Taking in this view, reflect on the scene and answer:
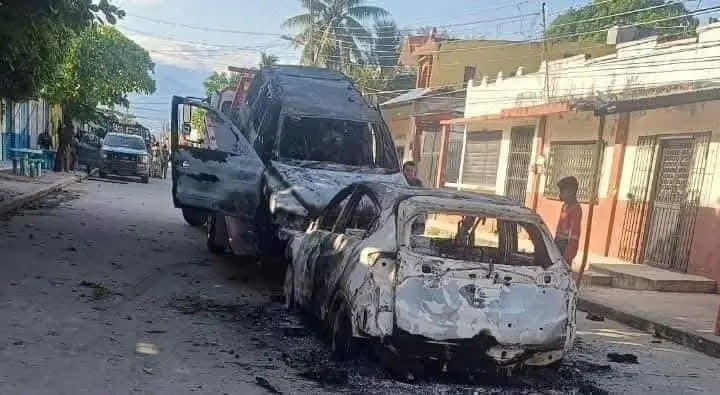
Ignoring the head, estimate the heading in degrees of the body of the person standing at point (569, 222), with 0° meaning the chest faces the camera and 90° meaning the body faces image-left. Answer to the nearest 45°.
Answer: approximately 90°

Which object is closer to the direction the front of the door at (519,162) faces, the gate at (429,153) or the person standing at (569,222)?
the person standing

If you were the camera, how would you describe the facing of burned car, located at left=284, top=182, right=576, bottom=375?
facing away from the viewer and to the left of the viewer

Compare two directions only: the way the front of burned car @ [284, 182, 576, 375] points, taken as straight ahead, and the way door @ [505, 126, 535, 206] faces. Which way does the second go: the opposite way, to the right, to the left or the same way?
to the left

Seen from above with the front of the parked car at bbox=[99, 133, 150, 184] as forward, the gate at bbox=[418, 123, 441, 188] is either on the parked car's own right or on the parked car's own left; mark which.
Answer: on the parked car's own left

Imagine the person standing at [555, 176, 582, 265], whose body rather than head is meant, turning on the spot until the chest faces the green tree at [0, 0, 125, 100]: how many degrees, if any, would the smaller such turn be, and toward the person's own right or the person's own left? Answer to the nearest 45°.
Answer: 0° — they already face it

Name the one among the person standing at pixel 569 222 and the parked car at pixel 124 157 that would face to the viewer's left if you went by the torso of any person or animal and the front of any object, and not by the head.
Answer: the person standing
